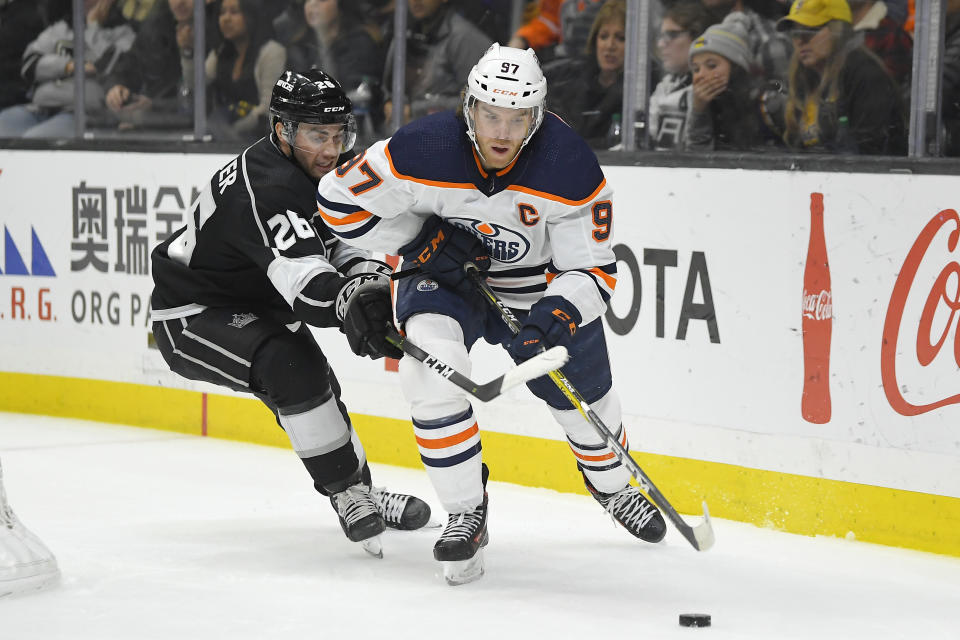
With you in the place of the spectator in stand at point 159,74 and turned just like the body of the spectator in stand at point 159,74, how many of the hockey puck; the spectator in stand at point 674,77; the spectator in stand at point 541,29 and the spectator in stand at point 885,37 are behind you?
0

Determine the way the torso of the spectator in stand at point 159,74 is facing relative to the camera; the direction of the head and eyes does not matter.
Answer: toward the camera

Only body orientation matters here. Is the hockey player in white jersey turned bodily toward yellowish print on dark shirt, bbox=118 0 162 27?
no

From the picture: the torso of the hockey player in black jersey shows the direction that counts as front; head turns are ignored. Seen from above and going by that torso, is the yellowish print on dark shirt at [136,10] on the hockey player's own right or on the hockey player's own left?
on the hockey player's own left

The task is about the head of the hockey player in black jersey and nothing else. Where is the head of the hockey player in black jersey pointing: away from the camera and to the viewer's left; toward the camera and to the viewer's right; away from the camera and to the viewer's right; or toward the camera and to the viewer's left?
toward the camera and to the viewer's right

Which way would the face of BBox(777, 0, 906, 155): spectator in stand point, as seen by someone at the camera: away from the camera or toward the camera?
toward the camera

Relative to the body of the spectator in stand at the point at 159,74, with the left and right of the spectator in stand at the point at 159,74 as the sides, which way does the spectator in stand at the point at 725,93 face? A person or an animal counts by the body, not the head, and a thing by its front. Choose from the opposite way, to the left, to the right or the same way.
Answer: the same way

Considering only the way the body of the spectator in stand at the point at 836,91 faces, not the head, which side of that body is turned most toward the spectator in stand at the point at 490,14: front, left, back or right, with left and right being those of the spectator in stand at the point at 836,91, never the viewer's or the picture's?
right

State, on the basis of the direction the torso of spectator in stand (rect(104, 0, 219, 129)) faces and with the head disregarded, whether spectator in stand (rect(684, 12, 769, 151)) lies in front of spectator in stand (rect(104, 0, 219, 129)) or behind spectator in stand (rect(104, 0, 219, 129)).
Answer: in front

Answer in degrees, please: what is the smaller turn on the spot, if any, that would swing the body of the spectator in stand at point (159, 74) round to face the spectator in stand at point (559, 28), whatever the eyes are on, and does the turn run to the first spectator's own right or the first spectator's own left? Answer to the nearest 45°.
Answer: approximately 45° to the first spectator's own left

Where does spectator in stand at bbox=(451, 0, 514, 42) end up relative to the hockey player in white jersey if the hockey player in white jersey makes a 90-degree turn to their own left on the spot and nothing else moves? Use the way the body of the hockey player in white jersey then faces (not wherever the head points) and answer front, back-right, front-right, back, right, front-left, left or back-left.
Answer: left

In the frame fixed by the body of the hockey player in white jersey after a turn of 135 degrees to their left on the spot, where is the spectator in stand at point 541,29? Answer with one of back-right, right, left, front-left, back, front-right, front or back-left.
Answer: front-left

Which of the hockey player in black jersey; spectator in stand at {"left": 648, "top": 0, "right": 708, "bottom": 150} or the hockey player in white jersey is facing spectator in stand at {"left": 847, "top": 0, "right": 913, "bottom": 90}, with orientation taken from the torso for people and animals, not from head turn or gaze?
the hockey player in black jersey

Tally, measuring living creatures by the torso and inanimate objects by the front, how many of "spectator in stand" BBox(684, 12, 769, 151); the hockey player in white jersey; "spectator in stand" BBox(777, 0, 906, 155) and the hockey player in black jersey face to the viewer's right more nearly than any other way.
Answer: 1

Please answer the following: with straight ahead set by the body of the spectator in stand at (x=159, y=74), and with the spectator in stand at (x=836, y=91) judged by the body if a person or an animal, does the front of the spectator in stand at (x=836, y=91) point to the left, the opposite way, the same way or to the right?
the same way

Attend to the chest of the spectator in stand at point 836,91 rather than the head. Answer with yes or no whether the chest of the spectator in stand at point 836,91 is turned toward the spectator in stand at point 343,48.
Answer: no

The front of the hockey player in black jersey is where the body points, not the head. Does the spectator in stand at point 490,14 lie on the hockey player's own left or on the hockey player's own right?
on the hockey player's own left

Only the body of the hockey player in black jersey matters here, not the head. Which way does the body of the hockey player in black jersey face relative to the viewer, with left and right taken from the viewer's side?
facing to the right of the viewer
